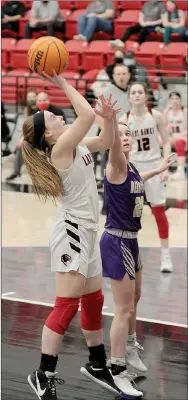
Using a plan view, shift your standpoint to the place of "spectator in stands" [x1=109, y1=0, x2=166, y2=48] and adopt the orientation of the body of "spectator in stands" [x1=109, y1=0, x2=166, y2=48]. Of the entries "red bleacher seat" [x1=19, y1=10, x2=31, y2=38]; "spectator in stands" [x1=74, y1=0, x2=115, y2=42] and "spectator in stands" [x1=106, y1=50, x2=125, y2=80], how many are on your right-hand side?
2

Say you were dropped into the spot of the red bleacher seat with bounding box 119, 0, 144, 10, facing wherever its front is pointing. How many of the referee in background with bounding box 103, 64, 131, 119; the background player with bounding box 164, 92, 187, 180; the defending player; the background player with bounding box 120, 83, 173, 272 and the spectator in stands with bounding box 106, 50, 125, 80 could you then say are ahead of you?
5

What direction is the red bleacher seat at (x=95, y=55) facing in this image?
toward the camera

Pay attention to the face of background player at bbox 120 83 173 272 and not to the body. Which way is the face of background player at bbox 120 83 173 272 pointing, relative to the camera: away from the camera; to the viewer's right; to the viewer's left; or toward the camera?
toward the camera

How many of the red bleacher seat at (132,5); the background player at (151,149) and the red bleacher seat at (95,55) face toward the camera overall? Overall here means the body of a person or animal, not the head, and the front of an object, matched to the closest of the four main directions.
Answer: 3

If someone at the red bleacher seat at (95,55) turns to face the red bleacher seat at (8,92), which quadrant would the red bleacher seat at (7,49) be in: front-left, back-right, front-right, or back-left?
front-right

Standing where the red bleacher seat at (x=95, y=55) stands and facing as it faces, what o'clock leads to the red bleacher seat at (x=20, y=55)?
the red bleacher seat at (x=20, y=55) is roughly at 4 o'clock from the red bleacher seat at (x=95, y=55).

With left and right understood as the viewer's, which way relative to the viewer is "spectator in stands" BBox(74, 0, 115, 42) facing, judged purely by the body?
facing the viewer and to the left of the viewer

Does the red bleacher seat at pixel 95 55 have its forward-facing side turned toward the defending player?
yes

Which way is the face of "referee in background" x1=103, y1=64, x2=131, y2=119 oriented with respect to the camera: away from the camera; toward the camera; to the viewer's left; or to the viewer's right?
toward the camera

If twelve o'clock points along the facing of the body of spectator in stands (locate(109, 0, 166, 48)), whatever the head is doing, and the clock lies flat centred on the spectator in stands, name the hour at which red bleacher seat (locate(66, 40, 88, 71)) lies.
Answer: The red bleacher seat is roughly at 2 o'clock from the spectator in stands.

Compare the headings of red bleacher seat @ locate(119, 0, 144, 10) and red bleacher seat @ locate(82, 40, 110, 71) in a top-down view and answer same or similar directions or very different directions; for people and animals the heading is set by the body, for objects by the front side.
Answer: same or similar directions

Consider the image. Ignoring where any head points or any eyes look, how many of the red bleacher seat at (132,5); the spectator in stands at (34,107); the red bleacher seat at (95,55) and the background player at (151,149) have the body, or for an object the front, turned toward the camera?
4

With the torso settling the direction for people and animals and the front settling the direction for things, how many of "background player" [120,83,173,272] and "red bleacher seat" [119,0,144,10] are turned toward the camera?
2

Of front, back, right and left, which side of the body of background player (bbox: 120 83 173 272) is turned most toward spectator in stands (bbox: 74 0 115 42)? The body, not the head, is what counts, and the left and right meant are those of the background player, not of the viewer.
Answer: back

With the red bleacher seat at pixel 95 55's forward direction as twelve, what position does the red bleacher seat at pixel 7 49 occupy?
the red bleacher seat at pixel 7 49 is roughly at 4 o'clock from the red bleacher seat at pixel 95 55.

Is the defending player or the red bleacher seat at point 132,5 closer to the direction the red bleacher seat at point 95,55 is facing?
the defending player
